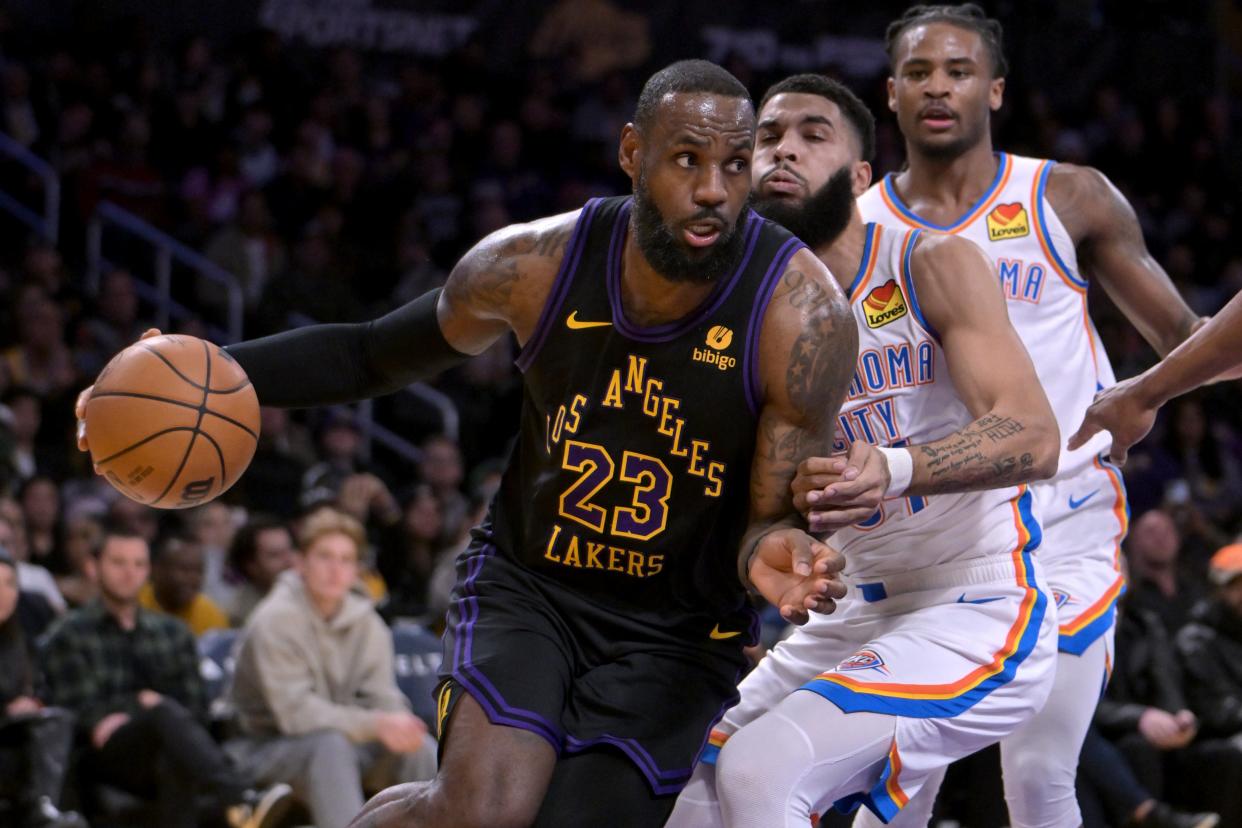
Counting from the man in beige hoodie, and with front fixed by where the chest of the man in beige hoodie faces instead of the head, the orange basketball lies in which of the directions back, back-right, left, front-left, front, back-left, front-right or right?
front-right

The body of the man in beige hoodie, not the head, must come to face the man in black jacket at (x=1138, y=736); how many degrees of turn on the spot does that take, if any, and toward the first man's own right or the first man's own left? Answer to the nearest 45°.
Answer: approximately 45° to the first man's own left

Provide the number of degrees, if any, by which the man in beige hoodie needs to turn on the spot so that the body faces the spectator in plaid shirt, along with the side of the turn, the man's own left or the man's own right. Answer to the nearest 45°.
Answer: approximately 135° to the man's own right

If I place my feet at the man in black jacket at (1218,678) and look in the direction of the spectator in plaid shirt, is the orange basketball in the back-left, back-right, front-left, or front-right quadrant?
front-left

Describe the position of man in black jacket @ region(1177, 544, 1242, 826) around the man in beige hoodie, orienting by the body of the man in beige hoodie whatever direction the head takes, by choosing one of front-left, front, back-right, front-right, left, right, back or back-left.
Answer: front-left
